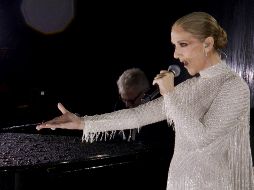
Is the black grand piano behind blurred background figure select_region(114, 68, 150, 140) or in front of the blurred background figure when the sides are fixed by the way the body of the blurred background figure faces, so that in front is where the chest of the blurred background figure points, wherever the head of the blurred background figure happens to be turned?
in front

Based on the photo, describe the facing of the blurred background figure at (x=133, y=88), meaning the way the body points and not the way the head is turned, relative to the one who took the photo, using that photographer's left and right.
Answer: facing the viewer and to the left of the viewer
